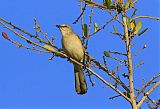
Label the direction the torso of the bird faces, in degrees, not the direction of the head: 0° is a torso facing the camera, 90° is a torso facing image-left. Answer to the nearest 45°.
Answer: approximately 45°

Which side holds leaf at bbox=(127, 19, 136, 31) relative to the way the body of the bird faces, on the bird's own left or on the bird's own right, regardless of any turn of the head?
on the bird's own left

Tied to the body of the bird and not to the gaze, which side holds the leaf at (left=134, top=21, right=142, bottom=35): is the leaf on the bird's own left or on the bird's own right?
on the bird's own left
